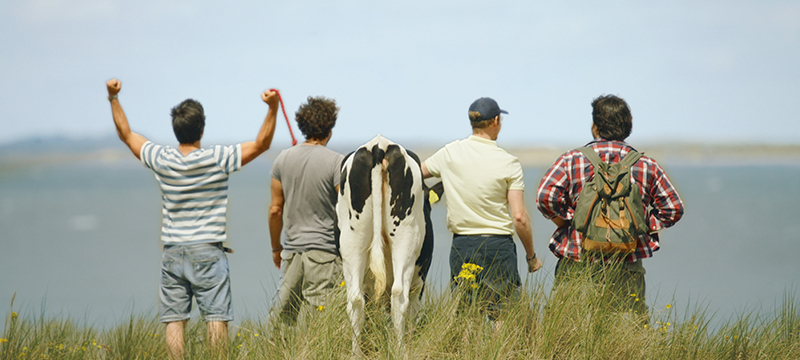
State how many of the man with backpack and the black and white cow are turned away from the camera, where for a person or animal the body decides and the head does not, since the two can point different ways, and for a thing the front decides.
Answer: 2

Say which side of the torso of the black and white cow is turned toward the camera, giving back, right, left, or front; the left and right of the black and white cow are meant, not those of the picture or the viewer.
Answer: back

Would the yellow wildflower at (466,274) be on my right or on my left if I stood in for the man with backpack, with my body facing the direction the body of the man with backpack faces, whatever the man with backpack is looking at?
on my left

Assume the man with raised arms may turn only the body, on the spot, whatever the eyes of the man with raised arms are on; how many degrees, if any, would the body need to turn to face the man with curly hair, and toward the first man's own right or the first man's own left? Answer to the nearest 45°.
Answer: approximately 90° to the first man's own right

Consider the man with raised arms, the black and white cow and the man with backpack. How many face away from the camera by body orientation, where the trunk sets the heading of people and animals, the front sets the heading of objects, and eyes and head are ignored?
3

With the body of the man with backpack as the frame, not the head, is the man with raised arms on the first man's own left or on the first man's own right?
on the first man's own left

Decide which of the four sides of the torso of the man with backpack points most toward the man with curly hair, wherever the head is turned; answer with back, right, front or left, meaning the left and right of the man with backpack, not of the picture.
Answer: left

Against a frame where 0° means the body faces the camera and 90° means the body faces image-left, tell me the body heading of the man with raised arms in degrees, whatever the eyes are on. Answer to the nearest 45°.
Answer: approximately 180°

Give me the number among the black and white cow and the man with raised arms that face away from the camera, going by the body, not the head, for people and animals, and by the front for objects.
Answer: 2

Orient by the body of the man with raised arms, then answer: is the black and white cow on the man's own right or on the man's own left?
on the man's own right

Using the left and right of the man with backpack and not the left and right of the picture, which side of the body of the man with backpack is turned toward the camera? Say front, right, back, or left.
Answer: back

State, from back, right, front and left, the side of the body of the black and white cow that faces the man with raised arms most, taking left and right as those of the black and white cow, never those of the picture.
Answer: left
